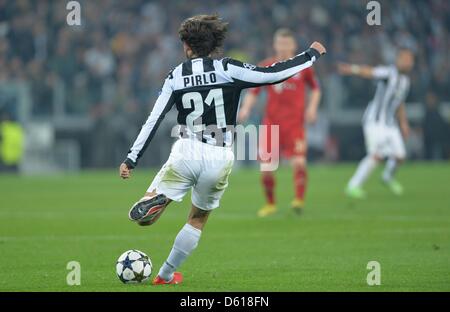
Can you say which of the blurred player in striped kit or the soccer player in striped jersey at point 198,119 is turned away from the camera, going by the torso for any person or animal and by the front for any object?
the soccer player in striped jersey

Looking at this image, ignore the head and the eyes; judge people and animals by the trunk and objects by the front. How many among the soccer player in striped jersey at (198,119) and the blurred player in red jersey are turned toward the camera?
1

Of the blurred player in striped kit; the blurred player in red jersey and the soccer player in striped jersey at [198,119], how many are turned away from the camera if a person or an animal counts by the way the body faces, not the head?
1

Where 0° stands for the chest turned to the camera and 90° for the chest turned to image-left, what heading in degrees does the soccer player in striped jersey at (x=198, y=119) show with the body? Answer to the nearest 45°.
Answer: approximately 180°

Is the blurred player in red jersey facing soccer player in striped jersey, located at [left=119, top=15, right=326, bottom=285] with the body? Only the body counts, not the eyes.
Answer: yes

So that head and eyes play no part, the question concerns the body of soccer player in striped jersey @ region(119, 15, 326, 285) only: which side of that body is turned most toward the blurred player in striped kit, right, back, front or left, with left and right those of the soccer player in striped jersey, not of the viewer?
front

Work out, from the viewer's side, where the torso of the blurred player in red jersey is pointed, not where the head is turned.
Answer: toward the camera
